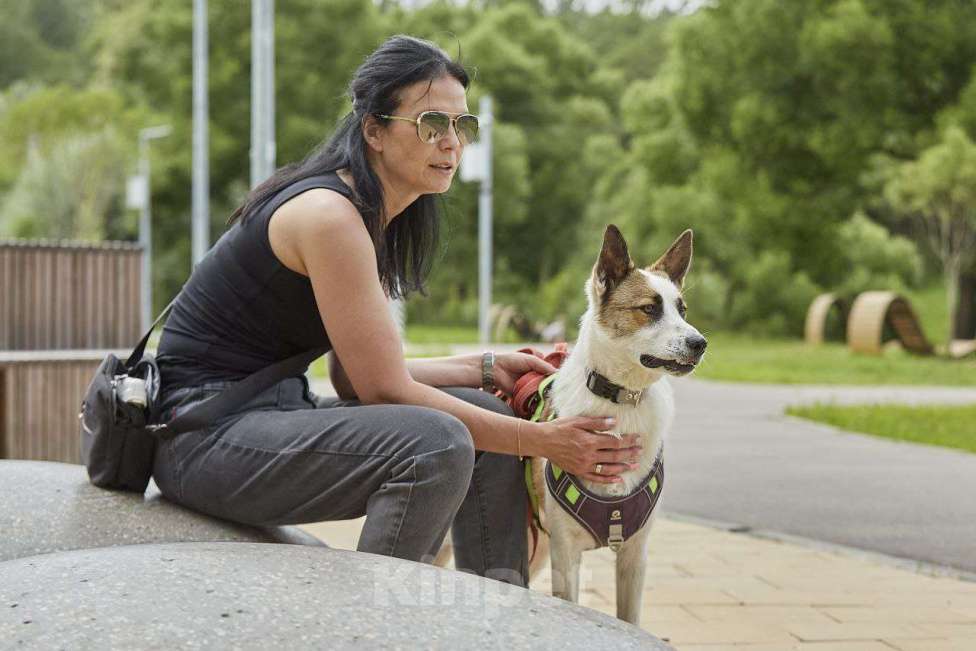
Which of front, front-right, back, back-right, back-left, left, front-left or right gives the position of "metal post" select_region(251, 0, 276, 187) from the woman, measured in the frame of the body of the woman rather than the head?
left

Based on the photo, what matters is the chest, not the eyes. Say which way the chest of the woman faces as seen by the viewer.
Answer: to the viewer's right

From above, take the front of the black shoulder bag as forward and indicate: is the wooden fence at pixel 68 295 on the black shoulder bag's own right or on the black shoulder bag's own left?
on the black shoulder bag's own right

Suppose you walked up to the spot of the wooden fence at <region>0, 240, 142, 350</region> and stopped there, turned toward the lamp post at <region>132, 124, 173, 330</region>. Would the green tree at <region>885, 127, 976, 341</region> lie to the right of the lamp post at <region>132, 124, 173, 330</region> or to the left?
right

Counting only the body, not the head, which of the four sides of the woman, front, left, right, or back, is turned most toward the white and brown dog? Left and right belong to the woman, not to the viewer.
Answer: front

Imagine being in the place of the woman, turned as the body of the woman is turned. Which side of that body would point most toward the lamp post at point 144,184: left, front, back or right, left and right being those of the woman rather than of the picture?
left

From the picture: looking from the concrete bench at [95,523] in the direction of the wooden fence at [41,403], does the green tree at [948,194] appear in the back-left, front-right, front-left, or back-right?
front-right

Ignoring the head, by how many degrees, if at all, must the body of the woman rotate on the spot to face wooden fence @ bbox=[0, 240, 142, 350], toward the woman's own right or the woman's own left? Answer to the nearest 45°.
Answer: approximately 90° to the woman's own left

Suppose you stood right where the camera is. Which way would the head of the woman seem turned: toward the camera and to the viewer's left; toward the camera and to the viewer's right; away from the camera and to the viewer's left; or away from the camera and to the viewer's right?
toward the camera and to the viewer's right

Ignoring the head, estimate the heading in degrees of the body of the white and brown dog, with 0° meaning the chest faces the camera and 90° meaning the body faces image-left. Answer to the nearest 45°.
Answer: approximately 315°
